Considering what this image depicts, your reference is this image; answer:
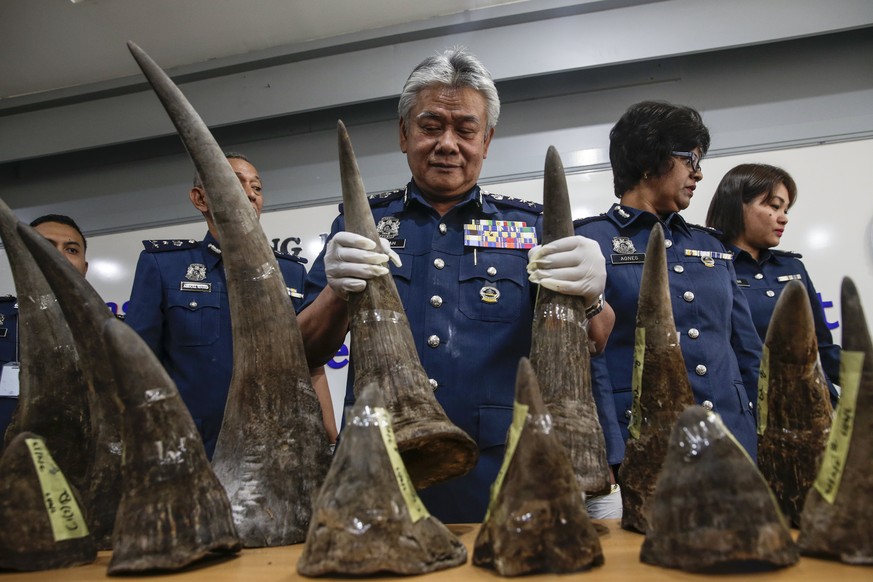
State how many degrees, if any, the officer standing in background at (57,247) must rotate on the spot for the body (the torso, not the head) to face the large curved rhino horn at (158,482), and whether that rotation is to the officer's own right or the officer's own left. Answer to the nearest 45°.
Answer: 0° — they already face it

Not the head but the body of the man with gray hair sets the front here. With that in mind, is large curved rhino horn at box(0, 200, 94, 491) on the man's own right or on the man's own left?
on the man's own right

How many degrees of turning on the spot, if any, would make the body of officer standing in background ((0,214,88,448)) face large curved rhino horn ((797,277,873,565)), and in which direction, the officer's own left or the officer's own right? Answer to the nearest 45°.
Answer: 0° — they already face it

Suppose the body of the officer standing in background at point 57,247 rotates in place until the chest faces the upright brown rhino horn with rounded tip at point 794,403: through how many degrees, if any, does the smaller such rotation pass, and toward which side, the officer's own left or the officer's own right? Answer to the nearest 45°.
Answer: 0° — they already face it

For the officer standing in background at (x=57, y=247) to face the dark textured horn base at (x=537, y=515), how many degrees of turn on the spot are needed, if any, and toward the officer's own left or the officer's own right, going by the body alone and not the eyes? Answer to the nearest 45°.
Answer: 0° — they already face it

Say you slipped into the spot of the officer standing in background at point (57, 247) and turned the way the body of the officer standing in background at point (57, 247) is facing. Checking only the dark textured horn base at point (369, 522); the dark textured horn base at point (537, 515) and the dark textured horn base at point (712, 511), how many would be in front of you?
3

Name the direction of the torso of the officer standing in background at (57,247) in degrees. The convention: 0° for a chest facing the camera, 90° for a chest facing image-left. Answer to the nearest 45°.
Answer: approximately 0°

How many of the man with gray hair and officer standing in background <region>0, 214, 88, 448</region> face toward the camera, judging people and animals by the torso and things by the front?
2

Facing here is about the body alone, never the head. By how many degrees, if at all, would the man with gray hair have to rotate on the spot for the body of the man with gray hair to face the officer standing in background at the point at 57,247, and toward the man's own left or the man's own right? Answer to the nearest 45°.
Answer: approximately 135° to the man's own right
